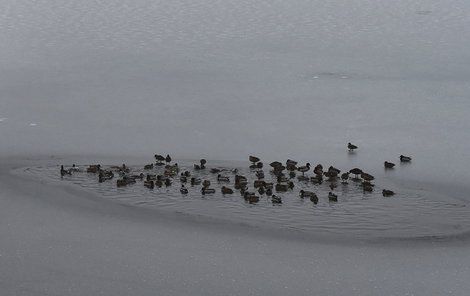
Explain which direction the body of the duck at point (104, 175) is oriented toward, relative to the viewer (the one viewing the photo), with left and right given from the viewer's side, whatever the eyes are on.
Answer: facing to the left of the viewer

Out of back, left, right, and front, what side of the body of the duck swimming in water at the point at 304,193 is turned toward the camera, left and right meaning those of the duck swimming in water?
left

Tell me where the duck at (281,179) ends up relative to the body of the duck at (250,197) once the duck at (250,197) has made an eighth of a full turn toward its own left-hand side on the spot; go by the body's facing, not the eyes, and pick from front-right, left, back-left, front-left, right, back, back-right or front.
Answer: back

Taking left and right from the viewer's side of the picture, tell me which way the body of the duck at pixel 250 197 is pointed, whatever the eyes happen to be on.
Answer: facing to the left of the viewer

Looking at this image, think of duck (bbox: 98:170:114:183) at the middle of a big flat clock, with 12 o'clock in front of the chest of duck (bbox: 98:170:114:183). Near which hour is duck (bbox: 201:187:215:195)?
duck (bbox: 201:187:215:195) is roughly at 7 o'clock from duck (bbox: 98:170:114:183).

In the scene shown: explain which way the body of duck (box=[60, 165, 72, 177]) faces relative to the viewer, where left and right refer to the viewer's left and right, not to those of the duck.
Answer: facing to the left of the viewer

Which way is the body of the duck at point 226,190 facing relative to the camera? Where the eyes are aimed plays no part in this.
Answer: to the viewer's left
